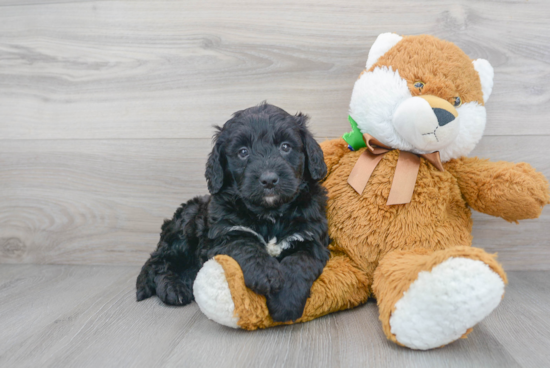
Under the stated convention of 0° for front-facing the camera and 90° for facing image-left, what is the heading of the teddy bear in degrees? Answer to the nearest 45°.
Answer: approximately 0°
